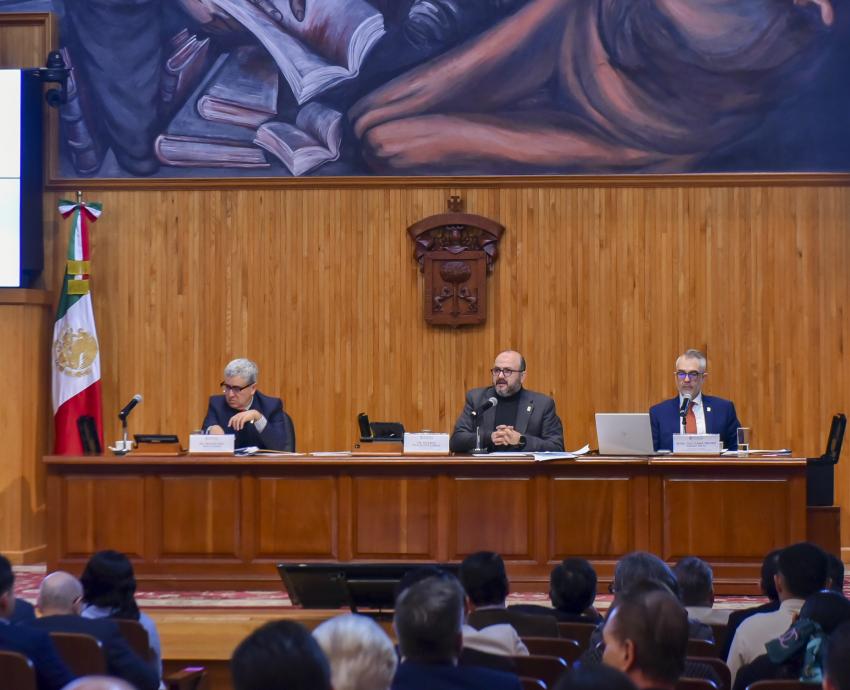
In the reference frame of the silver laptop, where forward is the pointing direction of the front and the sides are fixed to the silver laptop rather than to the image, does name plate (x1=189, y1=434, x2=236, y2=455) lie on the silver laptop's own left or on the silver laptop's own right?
on the silver laptop's own left

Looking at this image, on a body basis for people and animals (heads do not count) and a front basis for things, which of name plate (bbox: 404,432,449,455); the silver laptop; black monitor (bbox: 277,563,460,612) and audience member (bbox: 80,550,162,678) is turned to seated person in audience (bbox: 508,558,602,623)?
the name plate

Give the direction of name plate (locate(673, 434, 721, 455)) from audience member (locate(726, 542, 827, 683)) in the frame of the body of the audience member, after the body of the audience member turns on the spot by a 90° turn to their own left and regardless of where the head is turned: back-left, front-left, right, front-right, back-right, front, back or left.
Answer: right

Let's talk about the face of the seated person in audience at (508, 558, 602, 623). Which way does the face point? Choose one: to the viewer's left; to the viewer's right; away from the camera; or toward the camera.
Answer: away from the camera

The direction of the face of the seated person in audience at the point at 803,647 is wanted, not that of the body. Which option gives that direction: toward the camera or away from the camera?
away from the camera

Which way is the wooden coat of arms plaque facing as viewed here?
toward the camera

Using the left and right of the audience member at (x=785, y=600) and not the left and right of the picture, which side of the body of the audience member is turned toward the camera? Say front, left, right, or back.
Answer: back

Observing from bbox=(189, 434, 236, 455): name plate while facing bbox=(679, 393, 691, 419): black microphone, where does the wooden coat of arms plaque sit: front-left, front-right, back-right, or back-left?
front-left

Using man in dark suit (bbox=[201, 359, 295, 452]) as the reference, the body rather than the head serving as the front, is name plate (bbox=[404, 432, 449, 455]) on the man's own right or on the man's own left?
on the man's own left

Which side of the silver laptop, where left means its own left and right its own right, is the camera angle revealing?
back

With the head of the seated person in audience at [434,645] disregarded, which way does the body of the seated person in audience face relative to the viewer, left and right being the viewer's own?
facing away from the viewer

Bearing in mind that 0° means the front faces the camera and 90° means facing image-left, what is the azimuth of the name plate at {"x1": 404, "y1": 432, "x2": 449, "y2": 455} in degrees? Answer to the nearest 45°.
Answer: approximately 0°

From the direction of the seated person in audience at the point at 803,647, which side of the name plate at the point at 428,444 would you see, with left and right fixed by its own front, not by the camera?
front

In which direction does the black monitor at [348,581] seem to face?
away from the camera

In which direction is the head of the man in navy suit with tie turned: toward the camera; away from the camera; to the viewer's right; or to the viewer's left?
toward the camera

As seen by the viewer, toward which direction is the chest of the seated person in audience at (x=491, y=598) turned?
away from the camera

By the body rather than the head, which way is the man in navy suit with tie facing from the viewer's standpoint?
toward the camera
